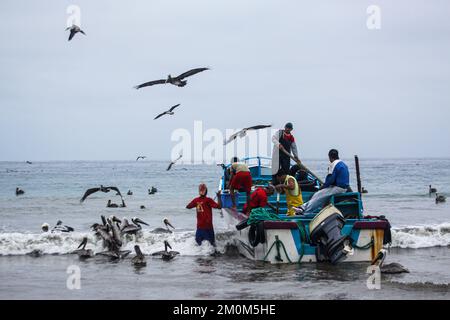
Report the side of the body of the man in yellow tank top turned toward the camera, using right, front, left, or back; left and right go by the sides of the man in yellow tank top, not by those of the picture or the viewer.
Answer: left

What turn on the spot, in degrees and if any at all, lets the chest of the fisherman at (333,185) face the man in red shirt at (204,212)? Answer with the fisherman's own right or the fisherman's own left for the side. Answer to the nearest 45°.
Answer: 0° — they already face them

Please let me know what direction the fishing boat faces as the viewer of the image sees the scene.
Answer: facing away from the viewer and to the left of the viewer

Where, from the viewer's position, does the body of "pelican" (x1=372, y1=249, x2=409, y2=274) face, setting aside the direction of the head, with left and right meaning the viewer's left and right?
facing to the left of the viewer

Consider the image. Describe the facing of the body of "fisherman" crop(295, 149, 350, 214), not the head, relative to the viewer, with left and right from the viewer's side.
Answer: facing to the left of the viewer

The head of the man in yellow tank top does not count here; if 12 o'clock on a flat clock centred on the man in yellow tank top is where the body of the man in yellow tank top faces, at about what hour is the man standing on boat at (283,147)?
The man standing on boat is roughly at 3 o'clock from the man in yellow tank top.
